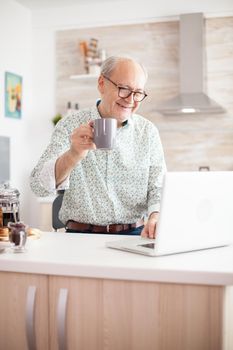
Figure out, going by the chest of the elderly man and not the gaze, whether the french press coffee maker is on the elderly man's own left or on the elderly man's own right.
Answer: on the elderly man's own right

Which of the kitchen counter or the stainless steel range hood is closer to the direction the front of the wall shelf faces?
the kitchen counter

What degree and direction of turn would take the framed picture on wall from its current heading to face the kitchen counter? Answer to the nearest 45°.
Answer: approximately 45° to its right

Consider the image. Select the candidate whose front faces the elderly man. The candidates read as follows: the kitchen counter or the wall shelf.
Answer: the wall shelf

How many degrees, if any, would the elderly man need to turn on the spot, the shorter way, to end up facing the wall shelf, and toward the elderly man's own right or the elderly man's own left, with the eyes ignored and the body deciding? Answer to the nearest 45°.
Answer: approximately 180°

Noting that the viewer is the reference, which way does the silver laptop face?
facing away from the viewer and to the left of the viewer

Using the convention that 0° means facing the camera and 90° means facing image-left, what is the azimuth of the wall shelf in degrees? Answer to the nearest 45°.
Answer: approximately 0°

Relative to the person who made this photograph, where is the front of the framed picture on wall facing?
facing the viewer and to the right of the viewer

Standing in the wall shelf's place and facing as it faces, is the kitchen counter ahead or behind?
ahead

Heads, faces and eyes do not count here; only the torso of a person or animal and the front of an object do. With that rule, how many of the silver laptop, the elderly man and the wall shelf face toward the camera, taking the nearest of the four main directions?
2

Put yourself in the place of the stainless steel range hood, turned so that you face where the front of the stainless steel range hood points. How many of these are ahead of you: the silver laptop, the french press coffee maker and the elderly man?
3

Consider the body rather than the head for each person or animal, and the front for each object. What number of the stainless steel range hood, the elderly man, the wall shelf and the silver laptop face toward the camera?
3

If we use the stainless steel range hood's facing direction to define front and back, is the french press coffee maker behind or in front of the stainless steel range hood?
in front

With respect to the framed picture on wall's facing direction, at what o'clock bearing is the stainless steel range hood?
The stainless steel range hood is roughly at 11 o'clock from the framed picture on wall.
